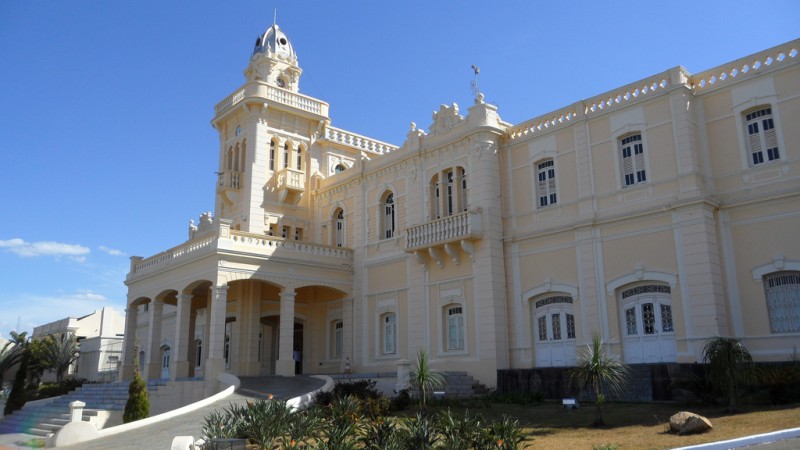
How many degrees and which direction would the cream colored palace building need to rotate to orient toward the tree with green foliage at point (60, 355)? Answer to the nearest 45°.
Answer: approximately 90° to its right

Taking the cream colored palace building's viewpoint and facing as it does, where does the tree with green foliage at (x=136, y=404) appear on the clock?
The tree with green foliage is roughly at 1 o'clock from the cream colored palace building.

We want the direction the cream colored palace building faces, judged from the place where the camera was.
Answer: facing the viewer and to the left of the viewer

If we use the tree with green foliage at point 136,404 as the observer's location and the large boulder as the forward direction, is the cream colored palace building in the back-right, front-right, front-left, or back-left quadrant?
front-left

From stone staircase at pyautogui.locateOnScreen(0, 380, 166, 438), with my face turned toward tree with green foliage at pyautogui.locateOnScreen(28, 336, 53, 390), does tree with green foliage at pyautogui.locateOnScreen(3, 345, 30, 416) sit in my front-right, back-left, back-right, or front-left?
front-left

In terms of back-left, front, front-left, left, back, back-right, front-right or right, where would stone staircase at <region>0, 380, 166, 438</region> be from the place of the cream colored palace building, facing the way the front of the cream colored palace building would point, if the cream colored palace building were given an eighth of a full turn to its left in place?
right

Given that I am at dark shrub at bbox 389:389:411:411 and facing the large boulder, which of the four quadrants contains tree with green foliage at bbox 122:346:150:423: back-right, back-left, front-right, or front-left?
back-right

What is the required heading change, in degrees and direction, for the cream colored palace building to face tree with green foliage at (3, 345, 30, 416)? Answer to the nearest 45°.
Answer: approximately 45° to its right

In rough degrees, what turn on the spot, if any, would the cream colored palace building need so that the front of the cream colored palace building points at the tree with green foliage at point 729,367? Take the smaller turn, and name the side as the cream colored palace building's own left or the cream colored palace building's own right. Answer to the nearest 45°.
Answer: approximately 90° to the cream colored palace building's own left
